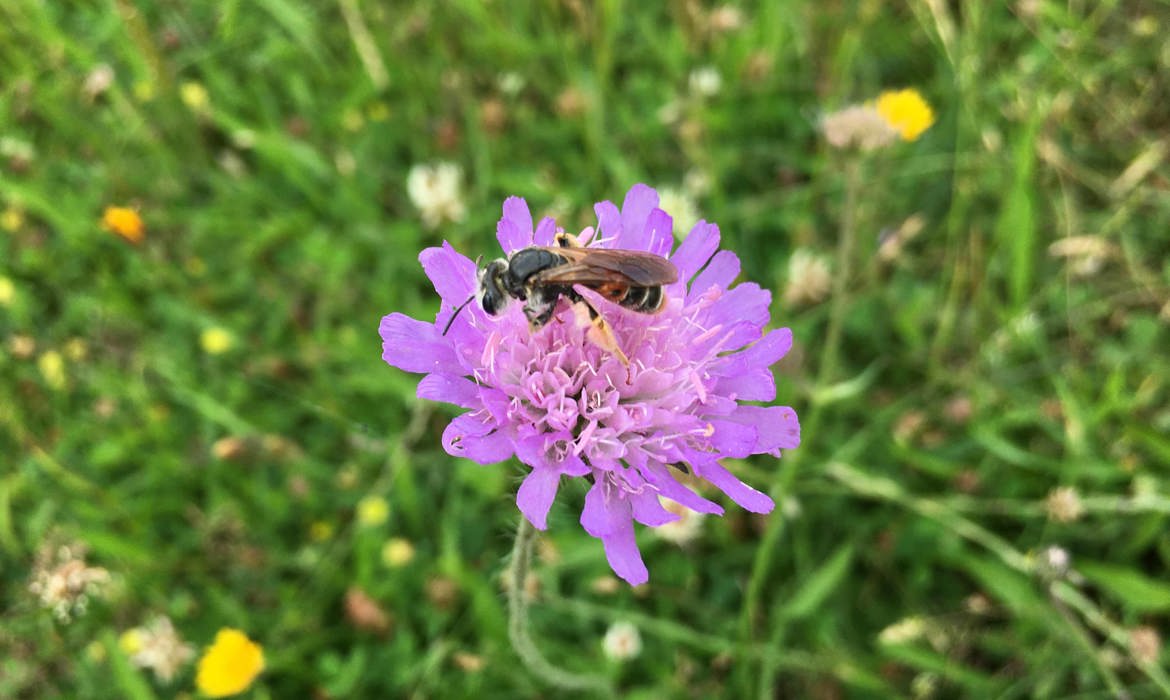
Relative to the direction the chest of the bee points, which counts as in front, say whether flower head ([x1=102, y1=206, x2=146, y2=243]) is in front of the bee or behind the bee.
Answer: in front

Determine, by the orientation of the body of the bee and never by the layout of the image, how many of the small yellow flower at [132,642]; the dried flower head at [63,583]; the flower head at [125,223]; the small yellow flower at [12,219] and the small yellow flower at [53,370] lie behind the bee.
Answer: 0

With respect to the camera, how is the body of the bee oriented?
to the viewer's left

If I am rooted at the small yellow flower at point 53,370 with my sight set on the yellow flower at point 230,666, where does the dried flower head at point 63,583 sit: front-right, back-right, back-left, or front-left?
front-right

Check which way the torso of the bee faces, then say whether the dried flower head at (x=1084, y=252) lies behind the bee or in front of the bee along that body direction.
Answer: behind

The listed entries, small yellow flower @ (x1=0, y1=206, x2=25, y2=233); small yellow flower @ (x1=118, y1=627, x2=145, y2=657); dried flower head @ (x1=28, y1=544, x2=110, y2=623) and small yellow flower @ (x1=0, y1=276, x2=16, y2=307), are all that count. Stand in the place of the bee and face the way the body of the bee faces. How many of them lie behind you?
0

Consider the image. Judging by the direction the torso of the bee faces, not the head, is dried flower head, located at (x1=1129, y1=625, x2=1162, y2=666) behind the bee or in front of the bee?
behind

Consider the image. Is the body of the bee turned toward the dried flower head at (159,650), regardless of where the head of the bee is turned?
no

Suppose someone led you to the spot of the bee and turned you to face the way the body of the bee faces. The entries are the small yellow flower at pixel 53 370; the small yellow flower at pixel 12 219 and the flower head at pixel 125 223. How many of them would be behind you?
0

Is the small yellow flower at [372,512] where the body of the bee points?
no

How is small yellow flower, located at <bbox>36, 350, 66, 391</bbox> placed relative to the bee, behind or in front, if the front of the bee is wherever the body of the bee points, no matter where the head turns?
in front
